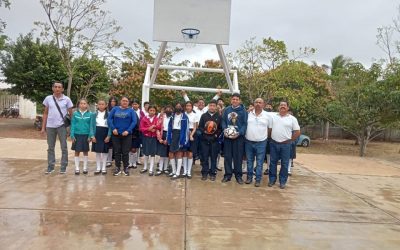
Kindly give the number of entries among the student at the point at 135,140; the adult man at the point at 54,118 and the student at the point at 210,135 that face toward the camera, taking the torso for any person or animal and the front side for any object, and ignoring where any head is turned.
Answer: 3

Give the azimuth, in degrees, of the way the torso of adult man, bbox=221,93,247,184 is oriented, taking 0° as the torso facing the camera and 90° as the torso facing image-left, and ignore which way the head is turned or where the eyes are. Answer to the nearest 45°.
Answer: approximately 0°

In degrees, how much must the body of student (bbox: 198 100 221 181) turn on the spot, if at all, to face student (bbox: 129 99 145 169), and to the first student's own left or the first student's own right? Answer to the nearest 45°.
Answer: approximately 135° to the first student's own right

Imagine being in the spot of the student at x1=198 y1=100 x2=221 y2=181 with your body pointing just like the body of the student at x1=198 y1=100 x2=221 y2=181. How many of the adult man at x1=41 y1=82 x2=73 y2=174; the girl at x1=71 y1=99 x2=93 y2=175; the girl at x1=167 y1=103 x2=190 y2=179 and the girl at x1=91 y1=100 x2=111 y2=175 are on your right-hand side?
4

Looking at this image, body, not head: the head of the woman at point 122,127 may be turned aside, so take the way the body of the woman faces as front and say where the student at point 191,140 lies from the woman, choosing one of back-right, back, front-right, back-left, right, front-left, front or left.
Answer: left

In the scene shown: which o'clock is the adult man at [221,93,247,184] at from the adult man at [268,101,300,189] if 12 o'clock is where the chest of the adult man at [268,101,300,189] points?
the adult man at [221,93,247,184] is roughly at 3 o'clock from the adult man at [268,101,300,189].

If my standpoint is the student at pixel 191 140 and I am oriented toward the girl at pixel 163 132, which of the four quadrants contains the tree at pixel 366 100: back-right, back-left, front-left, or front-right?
back-right
